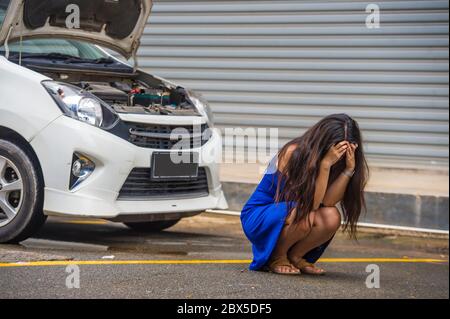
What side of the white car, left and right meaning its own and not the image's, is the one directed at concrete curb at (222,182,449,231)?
left

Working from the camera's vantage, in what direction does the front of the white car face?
facing the viewer and to the right of the viewer

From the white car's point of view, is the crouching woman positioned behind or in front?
in front

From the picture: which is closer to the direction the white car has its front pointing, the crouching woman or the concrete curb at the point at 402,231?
the crouching woman

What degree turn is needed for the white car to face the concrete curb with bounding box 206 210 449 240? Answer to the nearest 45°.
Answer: approximately 90° to its left
